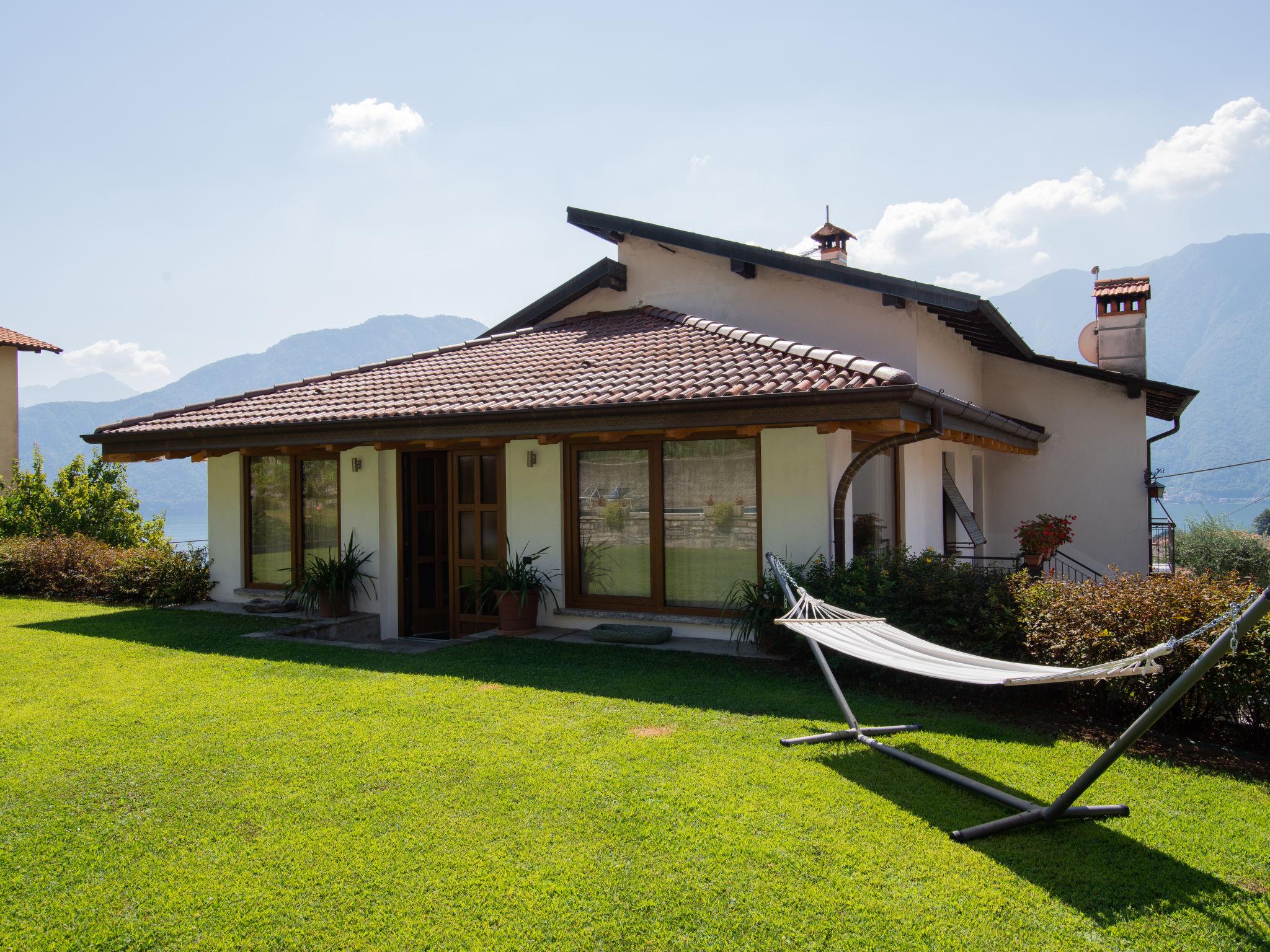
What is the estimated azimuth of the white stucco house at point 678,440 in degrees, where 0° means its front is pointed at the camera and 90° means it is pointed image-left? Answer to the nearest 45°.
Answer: approximately 45°

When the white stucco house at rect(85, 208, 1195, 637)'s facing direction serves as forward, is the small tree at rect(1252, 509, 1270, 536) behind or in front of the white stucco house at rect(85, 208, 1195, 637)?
behind

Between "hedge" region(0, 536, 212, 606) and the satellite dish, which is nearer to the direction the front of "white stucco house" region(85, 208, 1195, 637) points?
the hedge

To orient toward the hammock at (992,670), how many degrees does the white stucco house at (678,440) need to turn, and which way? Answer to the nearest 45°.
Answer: approximately 45° to its left

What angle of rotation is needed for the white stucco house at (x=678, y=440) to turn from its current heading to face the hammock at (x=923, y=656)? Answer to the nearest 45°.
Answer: approximately 45° to its left
